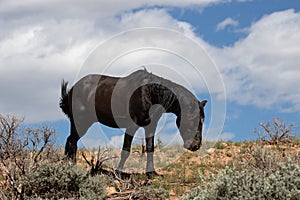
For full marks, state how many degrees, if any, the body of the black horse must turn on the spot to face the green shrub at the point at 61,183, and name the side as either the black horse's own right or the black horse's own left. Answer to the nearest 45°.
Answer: approximately 135° to the black horse's own right

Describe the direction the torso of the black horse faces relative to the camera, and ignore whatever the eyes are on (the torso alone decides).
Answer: to the viewer's right

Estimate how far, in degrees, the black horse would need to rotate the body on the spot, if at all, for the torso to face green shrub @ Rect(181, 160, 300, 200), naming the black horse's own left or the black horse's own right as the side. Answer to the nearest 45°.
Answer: approximately 90° to the black horse's own right
